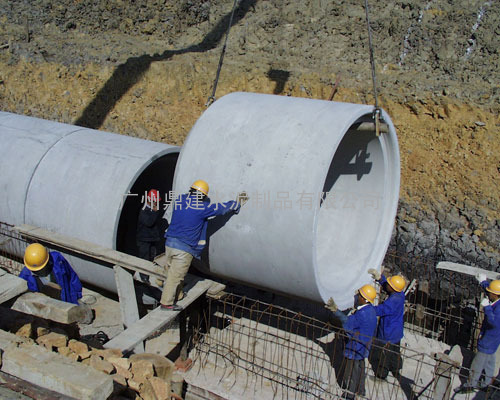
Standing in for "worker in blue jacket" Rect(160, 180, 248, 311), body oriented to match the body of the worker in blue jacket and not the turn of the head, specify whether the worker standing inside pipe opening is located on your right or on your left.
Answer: on your left

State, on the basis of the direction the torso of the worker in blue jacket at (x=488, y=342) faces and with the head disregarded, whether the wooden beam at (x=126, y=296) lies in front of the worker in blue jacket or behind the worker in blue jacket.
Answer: in front

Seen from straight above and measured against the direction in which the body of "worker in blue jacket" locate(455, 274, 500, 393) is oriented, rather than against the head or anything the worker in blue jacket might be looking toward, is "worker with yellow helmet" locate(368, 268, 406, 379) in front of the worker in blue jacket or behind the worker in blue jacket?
in front

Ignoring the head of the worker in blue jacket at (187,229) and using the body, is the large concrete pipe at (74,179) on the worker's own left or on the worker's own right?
on the worker's own left

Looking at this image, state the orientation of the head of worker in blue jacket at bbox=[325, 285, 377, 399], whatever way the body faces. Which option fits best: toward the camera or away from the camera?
away from the camera

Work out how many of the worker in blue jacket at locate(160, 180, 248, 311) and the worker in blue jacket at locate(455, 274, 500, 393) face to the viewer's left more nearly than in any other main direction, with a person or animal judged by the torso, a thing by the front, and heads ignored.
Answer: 1

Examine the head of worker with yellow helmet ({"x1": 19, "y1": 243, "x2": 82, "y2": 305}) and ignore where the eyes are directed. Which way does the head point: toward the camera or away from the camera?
toward the camera

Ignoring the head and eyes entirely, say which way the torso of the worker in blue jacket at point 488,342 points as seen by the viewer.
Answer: to the viewer's left
